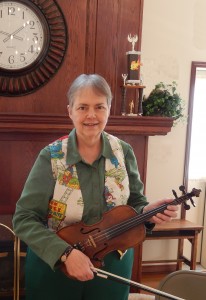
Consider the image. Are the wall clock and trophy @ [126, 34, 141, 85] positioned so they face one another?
no

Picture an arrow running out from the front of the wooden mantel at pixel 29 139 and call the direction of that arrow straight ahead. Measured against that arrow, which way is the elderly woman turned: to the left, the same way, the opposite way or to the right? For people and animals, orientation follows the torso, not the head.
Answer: the same way

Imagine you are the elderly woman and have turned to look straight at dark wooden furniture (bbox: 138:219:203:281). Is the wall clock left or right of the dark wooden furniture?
left

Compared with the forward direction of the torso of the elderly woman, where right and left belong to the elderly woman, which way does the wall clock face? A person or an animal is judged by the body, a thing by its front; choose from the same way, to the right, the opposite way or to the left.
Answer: the same way

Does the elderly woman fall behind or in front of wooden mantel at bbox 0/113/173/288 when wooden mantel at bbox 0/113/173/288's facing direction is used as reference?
in front

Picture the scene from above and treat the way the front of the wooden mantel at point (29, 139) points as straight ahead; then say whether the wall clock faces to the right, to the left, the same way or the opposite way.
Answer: the same way

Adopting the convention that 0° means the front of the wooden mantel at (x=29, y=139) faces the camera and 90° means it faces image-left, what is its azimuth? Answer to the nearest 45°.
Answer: approximately 0°

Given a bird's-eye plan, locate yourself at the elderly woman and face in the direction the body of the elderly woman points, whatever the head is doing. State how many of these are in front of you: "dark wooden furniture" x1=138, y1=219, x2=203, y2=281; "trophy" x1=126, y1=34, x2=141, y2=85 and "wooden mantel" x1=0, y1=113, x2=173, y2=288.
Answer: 0

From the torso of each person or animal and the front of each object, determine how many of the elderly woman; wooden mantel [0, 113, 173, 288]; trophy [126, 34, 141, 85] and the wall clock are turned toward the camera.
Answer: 4

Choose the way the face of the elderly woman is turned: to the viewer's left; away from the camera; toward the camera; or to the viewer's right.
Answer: toward the camera

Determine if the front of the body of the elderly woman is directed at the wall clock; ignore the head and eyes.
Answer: no

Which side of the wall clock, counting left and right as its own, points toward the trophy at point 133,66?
left

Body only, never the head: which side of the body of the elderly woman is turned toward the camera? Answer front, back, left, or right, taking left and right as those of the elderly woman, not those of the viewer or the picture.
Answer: front

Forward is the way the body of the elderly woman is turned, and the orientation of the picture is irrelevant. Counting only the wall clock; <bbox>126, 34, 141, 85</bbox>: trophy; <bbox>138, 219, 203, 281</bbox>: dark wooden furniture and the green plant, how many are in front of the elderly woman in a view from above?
0
